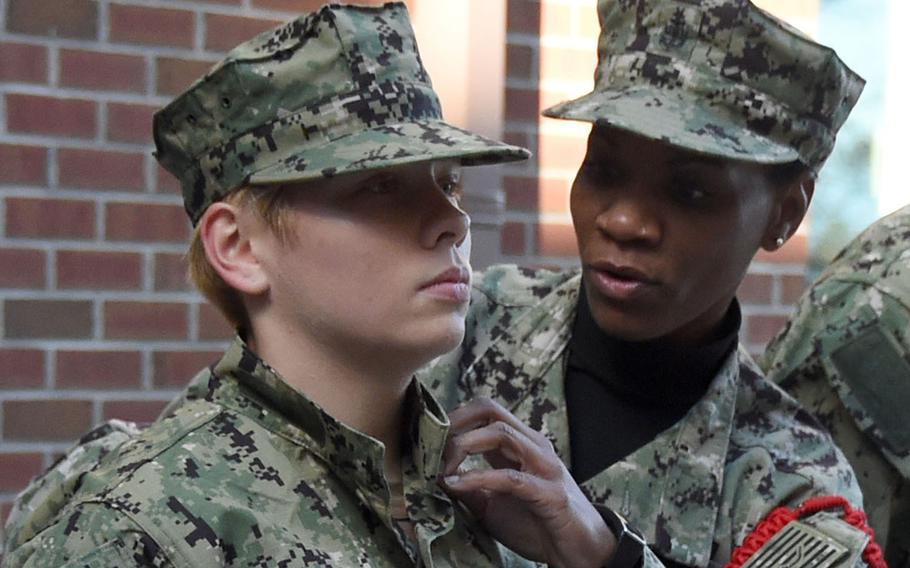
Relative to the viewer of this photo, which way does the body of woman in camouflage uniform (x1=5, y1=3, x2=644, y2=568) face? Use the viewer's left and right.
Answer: facing the viewer and to the right of the viewer

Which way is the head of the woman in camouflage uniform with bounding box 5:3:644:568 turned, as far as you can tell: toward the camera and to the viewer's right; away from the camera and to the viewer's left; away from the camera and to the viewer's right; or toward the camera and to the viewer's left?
toward the camera and to the viewer's right
